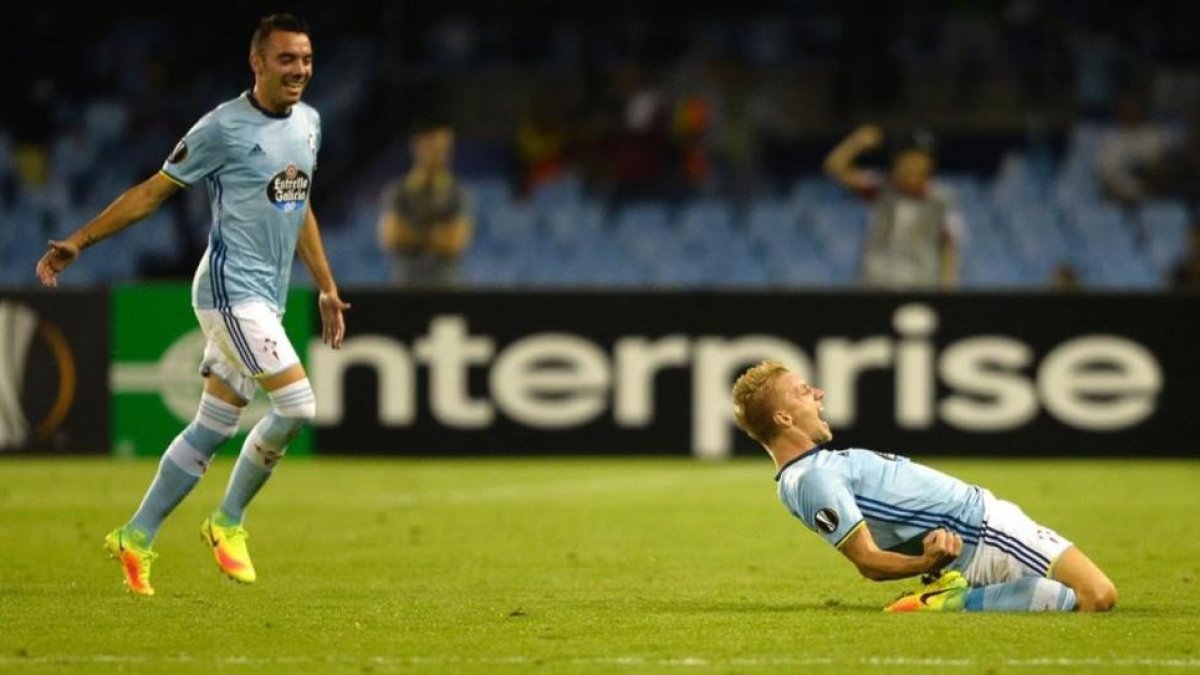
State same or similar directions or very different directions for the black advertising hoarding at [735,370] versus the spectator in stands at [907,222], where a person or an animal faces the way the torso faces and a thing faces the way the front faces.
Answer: same or similar directions

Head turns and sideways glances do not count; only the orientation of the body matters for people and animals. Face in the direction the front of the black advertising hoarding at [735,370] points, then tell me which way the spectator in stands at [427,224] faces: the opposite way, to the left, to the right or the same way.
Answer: the same way

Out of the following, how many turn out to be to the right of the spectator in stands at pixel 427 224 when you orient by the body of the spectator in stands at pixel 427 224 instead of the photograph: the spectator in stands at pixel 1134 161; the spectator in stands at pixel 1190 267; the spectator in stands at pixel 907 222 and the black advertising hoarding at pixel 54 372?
1

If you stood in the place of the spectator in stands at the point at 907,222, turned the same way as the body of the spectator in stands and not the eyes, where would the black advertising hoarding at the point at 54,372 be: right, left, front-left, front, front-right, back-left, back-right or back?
right

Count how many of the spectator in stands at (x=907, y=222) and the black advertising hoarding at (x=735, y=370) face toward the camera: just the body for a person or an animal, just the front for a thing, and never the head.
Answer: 2

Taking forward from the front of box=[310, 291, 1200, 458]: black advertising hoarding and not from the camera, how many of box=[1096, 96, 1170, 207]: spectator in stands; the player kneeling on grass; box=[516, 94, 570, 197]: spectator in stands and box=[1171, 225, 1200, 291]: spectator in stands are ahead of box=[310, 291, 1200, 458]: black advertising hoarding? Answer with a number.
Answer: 1

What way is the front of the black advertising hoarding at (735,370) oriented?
toward the camera

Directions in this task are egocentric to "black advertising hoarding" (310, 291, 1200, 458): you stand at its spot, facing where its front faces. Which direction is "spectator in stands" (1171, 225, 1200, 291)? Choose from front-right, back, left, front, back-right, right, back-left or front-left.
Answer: back-left

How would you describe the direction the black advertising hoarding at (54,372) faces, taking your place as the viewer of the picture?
facing the viewer

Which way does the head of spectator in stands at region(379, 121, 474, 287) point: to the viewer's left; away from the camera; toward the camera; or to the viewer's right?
toward the camera

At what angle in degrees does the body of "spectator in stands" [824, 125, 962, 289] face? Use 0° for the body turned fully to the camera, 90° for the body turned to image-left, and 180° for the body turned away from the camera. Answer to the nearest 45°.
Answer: approximately 0°

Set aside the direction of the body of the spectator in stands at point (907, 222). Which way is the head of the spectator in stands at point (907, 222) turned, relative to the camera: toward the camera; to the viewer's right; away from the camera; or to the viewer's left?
toward the camera

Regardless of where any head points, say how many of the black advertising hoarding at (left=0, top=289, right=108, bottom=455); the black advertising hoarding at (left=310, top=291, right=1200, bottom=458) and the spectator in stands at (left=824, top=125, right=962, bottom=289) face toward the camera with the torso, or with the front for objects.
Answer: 3

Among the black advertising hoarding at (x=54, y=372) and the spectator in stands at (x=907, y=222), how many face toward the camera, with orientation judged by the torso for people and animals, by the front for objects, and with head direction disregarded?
2

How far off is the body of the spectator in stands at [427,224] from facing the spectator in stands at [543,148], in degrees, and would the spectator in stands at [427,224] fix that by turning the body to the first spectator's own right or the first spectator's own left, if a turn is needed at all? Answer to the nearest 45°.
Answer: approximately 180°

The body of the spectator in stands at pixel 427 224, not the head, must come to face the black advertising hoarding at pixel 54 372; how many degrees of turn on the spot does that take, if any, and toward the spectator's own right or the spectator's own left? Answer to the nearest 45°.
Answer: approximately 90° to the spectator's own right

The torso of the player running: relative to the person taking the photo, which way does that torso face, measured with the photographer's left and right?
facing the viewer and to the right of the viewer
